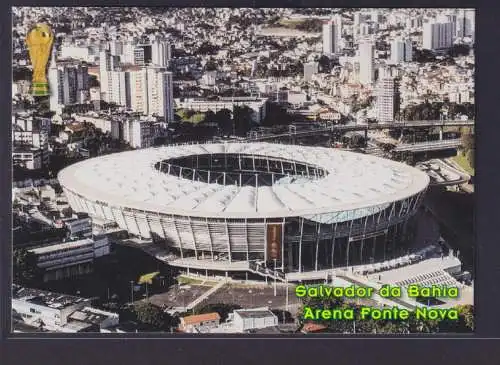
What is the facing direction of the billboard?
toward the camera
